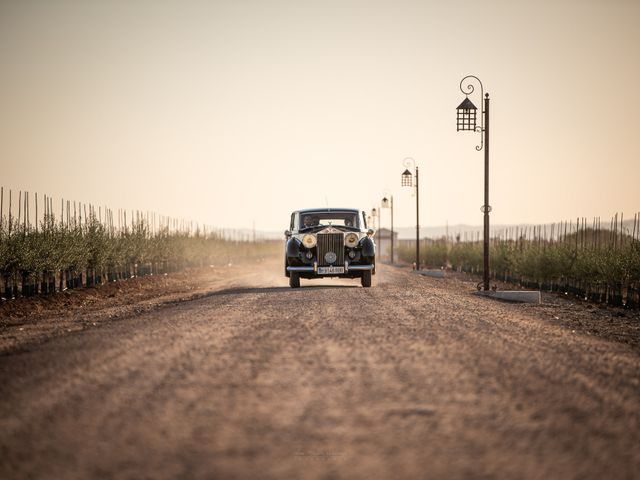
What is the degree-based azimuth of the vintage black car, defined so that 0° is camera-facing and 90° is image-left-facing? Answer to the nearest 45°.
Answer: approximately 0°
